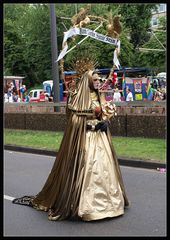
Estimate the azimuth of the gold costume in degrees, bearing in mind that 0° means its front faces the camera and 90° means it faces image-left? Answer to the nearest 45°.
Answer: approximately 315°

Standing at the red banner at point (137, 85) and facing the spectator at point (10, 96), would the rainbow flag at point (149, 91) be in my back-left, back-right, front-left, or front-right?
back-left

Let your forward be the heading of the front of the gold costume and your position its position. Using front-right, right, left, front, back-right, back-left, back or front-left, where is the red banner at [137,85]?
back-left

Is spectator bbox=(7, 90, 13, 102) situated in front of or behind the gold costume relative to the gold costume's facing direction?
behind

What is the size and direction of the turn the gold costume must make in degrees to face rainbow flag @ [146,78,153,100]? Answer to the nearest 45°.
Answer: approximately 135° to its left
